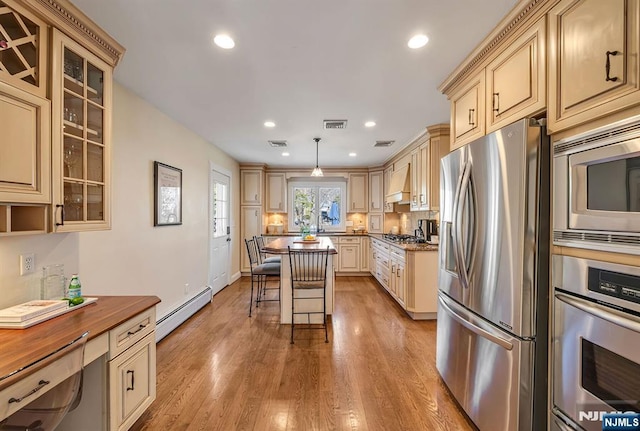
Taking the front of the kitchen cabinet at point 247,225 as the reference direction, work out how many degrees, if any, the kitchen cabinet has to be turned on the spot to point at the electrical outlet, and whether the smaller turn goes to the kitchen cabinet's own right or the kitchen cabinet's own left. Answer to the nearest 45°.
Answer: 0° — it already faces it

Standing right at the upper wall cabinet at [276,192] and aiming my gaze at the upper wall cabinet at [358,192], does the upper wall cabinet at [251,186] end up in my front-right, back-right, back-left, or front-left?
back-right

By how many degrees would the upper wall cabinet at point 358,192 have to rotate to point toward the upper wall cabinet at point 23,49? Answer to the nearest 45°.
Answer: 0° — it already faces it

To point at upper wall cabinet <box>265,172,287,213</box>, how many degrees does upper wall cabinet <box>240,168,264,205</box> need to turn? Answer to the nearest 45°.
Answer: approximately 90° to its left

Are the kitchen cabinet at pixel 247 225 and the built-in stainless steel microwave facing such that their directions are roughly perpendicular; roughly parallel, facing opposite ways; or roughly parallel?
roughly perpendicular

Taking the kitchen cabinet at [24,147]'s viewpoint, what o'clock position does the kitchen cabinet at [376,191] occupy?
the kitchen cabinet at [376,191] is roughly at 10 o'clock from the kitchen cabinet at [24,147].

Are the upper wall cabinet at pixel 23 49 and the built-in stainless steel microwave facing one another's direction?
yes

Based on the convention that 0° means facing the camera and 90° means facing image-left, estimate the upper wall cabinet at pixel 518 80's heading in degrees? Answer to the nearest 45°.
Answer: approximately 45°

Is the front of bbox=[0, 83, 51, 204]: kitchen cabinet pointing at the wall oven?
yes

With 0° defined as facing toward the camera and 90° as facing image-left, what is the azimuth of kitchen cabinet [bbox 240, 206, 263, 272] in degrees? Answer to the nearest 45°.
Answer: approximately 0°

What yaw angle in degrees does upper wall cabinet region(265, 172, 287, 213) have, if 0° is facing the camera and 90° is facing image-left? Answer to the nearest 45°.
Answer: approximately 0°

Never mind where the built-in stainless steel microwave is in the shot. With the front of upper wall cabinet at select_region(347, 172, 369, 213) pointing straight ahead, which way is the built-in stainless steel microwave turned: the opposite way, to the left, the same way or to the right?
to the right

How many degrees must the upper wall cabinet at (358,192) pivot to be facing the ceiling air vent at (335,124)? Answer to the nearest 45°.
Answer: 0° — it already faces it

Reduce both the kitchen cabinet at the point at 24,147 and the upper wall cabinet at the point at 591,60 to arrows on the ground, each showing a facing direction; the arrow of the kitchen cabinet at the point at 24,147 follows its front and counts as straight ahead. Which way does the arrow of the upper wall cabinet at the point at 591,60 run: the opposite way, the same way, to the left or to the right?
the opposite way

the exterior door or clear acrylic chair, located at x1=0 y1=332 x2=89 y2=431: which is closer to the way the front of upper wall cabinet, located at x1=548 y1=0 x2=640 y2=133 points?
the clear acrylic chair
